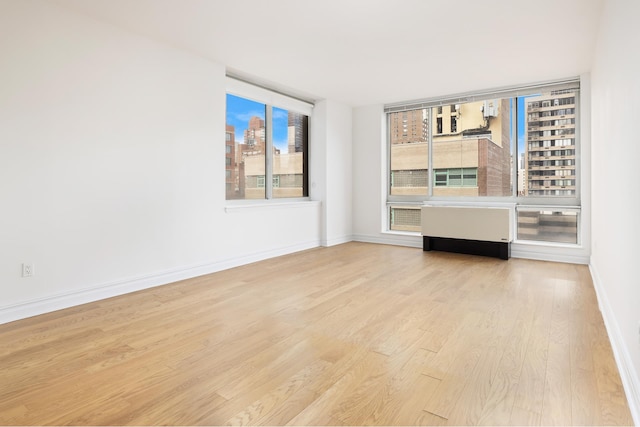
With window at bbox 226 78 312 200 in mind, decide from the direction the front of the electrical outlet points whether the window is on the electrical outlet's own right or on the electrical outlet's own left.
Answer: on the electrical outlet's own left

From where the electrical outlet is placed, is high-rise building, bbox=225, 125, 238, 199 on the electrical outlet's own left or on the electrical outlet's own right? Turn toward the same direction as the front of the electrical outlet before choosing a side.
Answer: on the electrical outlet's own left

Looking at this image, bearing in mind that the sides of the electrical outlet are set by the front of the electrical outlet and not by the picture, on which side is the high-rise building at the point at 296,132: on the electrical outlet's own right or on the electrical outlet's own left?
on the electrical outlet's own left

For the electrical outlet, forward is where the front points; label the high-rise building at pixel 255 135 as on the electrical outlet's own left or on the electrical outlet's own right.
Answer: on the electrical outlet's own left

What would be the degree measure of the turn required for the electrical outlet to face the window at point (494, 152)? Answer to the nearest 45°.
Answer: approximately 90° to its left
